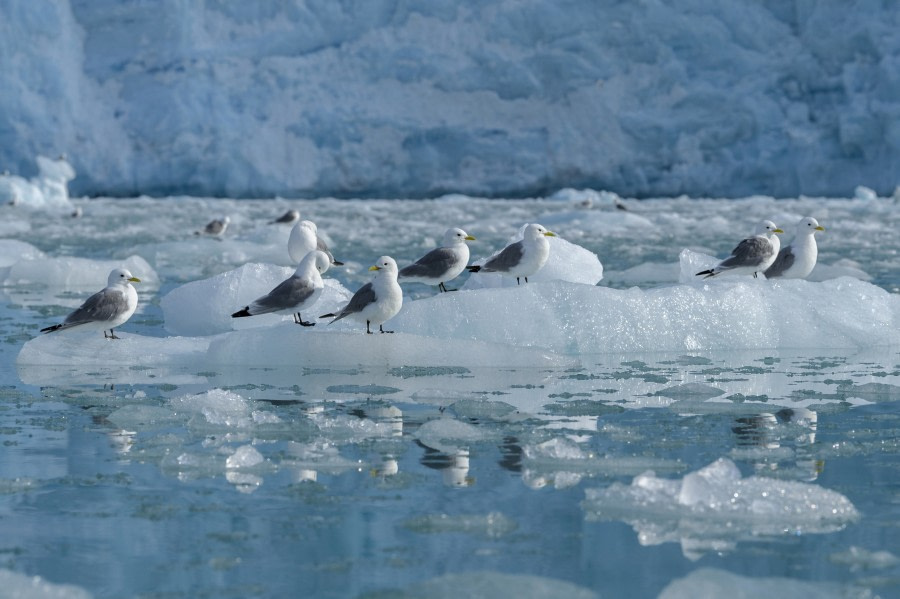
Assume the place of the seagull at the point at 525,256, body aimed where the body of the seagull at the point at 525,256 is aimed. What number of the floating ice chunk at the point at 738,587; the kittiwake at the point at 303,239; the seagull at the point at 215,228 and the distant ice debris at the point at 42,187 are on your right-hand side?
1

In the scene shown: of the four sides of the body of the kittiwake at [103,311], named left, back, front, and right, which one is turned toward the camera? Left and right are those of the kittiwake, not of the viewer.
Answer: right

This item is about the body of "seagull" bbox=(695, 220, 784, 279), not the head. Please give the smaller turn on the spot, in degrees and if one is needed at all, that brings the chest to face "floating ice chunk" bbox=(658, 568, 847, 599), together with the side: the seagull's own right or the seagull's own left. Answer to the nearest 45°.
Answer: approximately 90° to the seagull's own right

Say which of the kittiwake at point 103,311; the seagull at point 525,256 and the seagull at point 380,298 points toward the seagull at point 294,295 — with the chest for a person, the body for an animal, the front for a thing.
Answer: the kittiwake

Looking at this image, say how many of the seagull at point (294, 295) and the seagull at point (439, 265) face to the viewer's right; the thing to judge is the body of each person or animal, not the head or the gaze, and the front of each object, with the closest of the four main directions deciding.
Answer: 2

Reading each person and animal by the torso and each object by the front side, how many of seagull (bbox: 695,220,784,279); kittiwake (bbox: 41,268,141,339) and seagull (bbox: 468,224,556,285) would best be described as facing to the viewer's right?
3

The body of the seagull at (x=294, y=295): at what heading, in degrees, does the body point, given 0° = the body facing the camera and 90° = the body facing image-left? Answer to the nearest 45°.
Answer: approximately 270°

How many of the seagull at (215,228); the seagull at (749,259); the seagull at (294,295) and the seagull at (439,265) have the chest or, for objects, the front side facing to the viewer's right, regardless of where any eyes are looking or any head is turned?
4

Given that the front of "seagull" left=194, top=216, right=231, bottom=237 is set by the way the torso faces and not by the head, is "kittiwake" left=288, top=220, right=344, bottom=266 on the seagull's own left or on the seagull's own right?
on the seagull's own right

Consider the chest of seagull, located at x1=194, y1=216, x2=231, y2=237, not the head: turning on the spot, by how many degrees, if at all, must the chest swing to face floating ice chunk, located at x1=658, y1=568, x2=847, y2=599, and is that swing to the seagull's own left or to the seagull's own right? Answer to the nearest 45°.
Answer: approximately 90° to the seagull's own right

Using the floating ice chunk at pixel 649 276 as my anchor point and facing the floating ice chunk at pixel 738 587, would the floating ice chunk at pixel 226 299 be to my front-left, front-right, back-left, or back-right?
front-right

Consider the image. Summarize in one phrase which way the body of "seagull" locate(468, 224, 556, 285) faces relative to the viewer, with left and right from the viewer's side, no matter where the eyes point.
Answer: facing to the right of the viewer

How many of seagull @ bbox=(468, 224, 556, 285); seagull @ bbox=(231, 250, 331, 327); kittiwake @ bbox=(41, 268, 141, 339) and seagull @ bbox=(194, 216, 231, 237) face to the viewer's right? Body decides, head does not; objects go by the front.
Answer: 4

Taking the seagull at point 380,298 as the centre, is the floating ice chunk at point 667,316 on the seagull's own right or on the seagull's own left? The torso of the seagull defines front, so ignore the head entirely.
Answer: on the seagull's own left

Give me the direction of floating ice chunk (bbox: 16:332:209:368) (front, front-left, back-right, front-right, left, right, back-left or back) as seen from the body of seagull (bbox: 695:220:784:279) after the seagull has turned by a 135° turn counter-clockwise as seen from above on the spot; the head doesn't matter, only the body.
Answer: left

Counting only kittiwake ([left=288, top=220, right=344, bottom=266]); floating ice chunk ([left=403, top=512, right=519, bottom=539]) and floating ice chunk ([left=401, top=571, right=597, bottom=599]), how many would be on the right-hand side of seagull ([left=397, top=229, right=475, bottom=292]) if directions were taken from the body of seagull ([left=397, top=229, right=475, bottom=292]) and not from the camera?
2

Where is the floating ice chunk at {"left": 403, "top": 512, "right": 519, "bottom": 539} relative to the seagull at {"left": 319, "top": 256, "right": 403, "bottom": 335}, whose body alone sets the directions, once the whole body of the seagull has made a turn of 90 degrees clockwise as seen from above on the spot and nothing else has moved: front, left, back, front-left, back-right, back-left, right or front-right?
front-left

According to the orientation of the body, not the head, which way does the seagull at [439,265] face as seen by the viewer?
to the viewer's right

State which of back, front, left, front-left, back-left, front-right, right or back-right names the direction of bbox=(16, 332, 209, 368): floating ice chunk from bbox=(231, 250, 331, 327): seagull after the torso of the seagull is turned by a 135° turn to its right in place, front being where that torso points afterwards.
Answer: front-right

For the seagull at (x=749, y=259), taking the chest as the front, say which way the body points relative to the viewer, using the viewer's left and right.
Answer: facing to the right of the viewer

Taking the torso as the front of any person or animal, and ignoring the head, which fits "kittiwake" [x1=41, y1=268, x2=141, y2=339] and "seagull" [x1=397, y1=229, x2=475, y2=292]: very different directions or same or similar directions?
same or similar directions
